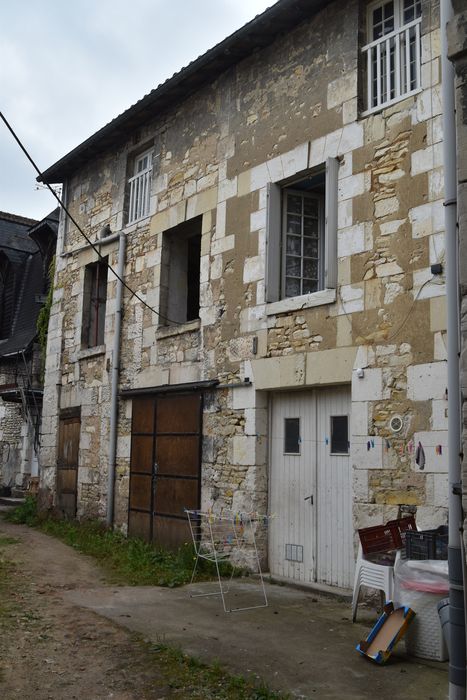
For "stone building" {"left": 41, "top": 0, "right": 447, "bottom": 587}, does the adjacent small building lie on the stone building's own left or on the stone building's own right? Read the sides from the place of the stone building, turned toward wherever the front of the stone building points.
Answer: on the stone building's own right

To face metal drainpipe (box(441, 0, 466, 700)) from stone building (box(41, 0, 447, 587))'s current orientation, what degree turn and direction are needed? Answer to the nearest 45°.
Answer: approximately 45° to its left

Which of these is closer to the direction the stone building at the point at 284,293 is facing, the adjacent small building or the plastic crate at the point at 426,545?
the plastic crate

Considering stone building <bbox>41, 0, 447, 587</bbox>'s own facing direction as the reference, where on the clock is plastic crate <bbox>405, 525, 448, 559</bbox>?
The plastic crate is roughly at 10 o'clock from the stone building.
